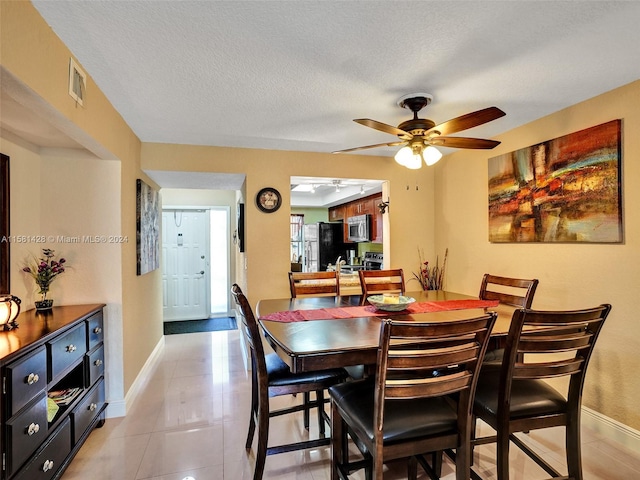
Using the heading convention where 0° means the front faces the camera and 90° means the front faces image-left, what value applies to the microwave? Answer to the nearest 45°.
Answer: approximately 45°

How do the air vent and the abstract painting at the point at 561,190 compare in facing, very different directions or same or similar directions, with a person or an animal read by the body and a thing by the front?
very different directions

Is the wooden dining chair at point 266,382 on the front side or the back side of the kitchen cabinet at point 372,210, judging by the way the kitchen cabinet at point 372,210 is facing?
on the front side

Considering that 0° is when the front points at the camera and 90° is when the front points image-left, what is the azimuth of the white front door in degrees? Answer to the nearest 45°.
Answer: approximately 0°

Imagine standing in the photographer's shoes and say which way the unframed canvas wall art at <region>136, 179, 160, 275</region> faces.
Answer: facing to the right of the viewer

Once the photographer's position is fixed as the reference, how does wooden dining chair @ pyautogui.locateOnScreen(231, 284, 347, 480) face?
facing to the right of the viewer

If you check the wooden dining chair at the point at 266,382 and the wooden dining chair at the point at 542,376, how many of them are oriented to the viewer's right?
1

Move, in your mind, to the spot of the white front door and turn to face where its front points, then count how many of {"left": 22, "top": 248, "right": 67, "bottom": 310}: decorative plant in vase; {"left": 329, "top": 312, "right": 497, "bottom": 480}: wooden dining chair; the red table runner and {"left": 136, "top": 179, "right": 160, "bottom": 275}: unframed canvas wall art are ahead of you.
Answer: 4

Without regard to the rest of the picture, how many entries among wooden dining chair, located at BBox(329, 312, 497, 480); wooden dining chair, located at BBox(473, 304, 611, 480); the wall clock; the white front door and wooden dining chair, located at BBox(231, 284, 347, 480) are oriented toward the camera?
2

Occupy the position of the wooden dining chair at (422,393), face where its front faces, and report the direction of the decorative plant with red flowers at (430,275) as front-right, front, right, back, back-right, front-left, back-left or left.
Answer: front-right

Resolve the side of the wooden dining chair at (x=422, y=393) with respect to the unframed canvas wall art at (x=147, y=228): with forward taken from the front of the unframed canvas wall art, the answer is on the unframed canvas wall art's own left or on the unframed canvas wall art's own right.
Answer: on the unframed canvas wall art's own right

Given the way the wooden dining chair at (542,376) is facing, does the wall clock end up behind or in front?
in front

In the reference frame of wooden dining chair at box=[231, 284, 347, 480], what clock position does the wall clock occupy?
The wall clock is roughly at 9 o'clock from the wooden dining chair.

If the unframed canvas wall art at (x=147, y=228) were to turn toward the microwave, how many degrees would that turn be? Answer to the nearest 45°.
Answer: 0° — it already faces it
